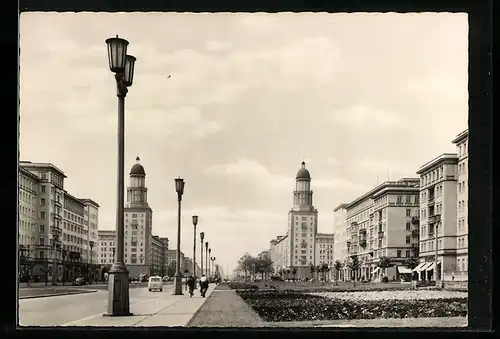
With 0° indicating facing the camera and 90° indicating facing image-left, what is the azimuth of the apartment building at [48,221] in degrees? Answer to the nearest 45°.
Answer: approximately 315°

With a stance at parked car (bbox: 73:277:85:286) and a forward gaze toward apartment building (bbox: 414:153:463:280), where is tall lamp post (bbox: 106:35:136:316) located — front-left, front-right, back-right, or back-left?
front-right

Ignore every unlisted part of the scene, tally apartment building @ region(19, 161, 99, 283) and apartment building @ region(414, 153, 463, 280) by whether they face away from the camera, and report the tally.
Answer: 0

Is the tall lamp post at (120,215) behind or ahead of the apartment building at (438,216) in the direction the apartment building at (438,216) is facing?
ahead

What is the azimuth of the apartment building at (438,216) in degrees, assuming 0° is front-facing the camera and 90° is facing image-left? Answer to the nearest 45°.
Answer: approximately 45°
